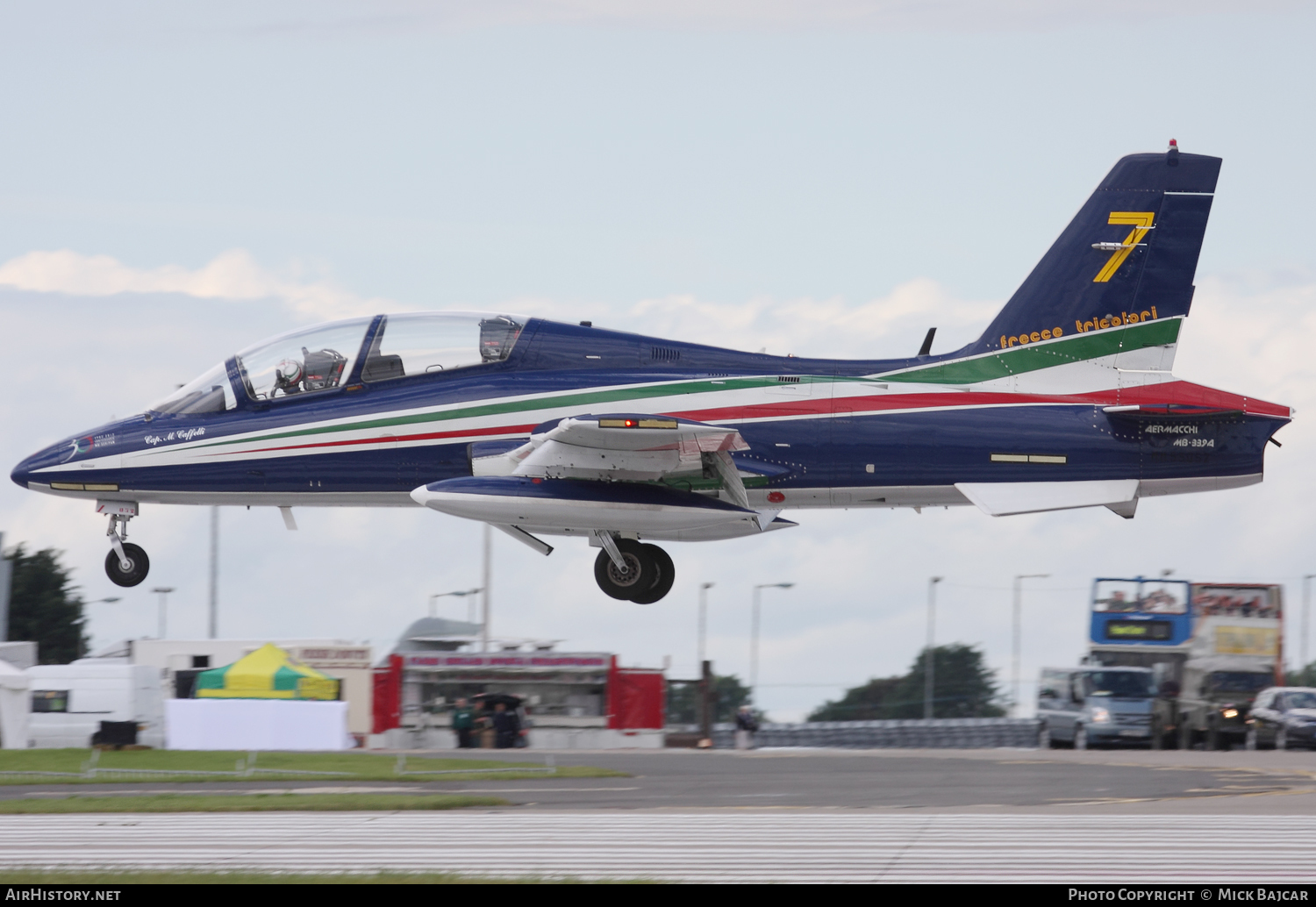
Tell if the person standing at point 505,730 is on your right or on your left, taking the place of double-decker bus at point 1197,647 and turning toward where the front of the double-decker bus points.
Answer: on your right

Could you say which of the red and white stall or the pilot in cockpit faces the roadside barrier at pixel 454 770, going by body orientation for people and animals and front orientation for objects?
the red and white stall

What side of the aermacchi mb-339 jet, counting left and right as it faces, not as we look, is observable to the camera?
left

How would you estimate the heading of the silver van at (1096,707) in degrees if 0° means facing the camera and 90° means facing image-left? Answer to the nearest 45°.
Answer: approximately 315°

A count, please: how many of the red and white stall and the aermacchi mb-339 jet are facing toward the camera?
1

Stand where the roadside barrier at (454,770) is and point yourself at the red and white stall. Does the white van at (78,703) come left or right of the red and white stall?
left

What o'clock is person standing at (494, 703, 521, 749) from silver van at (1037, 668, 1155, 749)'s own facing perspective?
The person standing is roughly at 4 o'clock from the silver van.

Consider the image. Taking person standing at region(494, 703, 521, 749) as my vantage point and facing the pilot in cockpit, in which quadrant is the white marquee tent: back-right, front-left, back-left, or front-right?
front-right

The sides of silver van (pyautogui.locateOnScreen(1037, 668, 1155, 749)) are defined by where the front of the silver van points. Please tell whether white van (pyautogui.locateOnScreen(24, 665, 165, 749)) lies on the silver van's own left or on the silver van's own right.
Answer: on the silver van's own right

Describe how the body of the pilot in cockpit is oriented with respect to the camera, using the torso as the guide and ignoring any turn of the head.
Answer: to the viewer's left

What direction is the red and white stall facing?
toward the camera
